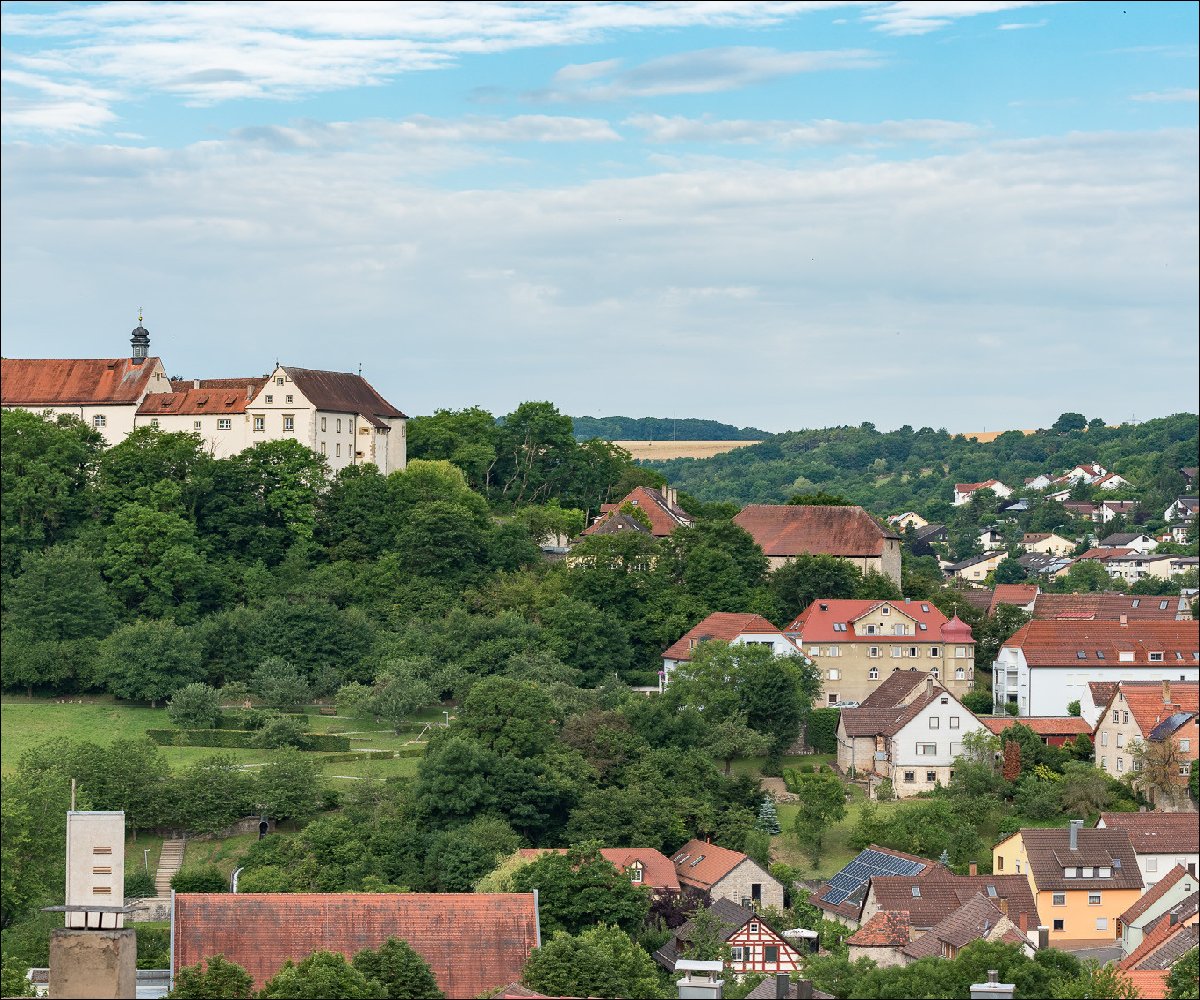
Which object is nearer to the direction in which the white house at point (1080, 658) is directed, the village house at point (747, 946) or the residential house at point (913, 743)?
the village house

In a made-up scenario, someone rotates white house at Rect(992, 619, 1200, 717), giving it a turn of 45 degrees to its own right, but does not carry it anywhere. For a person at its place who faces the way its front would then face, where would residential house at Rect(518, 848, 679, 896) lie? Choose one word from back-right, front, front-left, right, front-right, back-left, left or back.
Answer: front

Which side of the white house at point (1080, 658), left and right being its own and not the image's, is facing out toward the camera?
front

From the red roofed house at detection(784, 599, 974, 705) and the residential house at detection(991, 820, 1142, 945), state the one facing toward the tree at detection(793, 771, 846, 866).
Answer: the red roofed house

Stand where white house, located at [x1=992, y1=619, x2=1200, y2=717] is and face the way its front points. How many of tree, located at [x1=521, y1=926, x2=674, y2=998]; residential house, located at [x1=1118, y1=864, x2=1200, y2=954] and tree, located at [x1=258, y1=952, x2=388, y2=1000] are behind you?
0

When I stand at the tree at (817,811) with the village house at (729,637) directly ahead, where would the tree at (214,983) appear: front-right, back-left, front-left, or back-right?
back-left

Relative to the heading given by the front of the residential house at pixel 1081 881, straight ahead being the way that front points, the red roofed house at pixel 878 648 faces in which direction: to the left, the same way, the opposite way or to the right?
the same way

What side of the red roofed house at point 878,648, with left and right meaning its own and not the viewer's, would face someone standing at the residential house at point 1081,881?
front

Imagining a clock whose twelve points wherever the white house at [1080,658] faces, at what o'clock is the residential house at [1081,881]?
The residential house is roughly at 12 o'clock from the white house.

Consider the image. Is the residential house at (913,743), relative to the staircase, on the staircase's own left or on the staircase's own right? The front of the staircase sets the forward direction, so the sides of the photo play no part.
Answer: on the staircase's own left

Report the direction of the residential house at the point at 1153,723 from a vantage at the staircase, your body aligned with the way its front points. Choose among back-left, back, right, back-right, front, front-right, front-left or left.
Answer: left

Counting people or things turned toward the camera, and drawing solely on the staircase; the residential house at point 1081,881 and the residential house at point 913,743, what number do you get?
3

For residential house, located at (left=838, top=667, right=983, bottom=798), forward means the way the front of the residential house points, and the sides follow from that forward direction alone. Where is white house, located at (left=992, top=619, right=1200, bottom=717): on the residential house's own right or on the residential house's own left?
on the residential house's own left

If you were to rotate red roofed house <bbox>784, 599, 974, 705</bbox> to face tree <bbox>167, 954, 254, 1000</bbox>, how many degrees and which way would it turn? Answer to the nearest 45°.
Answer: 0° — it already faces it

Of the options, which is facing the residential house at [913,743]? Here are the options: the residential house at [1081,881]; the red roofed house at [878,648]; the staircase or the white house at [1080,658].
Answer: the red roofed house

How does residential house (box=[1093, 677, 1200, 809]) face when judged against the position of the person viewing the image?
facing the viewer and to the left of the viewer

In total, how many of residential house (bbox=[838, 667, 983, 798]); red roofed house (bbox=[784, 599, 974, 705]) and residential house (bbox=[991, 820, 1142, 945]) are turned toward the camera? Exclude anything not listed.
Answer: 3

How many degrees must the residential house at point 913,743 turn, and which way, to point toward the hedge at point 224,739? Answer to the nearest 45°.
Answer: approximately 90° to its right

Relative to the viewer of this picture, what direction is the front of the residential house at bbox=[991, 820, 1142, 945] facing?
facing the viewer
